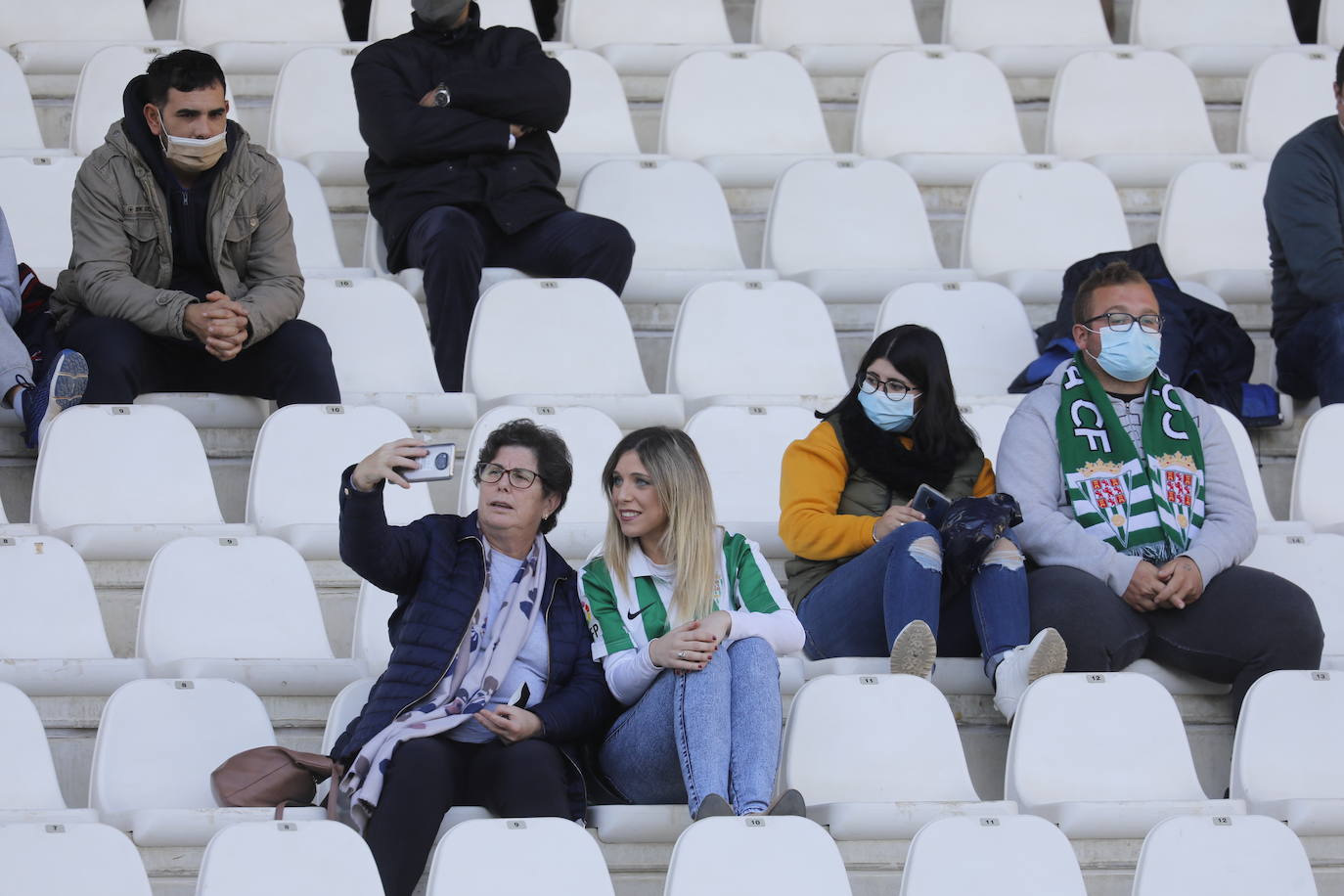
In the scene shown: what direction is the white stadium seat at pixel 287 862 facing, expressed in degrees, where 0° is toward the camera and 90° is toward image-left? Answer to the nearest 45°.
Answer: approximately 0°

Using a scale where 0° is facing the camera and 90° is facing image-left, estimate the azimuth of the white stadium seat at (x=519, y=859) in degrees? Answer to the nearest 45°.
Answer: approximately 0°

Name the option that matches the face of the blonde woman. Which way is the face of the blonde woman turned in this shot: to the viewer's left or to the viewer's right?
to the viewer's left

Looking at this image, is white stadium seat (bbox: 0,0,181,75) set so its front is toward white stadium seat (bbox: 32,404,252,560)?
yes

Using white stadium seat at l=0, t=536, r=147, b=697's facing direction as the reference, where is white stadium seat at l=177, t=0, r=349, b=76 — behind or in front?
behind
